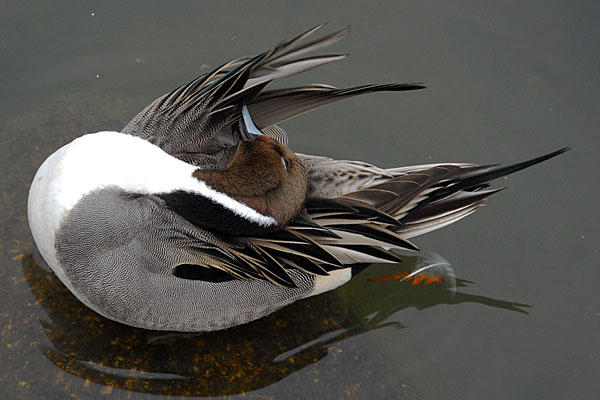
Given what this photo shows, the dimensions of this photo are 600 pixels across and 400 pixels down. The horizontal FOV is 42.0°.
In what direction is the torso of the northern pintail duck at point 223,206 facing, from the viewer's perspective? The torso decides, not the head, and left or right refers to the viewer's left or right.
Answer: facing to the left of the viewer
